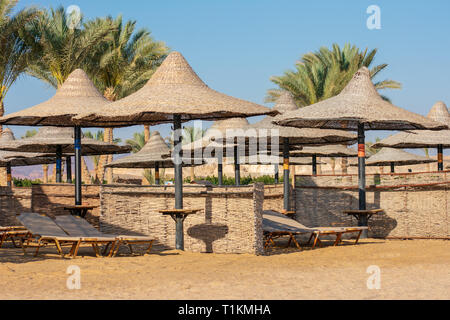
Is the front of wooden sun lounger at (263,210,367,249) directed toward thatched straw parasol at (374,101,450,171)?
no

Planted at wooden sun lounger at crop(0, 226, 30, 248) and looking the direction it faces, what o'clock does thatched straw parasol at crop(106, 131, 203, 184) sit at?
The thatched straw parasol is roughly at 10 o'clock from the wooden sun lounger.

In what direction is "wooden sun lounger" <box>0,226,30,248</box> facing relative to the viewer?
to the viewer's right

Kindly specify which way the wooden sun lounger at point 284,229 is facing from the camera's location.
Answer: facing to the right of the viewer

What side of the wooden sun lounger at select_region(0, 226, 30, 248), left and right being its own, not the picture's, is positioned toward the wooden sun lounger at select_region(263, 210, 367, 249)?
front

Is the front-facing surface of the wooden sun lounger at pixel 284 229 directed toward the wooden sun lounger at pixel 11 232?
no

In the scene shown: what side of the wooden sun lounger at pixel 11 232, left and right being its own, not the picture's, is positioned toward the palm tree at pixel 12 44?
left

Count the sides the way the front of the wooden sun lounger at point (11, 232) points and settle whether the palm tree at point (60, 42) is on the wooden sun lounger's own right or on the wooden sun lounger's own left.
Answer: on the wooden sun lounger's own left

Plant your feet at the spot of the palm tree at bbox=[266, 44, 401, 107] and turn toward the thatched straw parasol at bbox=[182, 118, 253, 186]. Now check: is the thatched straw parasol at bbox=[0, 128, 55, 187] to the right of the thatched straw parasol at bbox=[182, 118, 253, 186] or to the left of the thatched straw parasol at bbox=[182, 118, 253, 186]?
right

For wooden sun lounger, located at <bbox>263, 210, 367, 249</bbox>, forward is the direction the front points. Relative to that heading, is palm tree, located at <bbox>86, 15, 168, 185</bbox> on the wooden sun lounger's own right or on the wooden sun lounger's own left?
on the wooden sun lounger's own left

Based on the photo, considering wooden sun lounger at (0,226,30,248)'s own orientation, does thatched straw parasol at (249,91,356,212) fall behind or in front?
in front

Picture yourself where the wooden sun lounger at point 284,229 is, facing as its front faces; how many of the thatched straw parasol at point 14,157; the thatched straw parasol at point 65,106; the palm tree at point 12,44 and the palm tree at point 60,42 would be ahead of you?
0

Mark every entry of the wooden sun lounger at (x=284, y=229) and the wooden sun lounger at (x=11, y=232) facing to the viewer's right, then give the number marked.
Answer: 2

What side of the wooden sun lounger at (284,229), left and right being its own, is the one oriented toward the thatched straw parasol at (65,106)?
back
